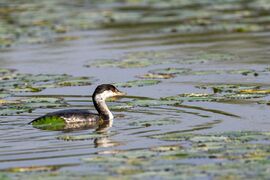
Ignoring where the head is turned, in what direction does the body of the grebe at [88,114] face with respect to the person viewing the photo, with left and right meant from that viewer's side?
facing to the right of the viewer

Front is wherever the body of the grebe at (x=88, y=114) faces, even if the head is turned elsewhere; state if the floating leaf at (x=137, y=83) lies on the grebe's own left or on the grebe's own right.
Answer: on the grebe's own left

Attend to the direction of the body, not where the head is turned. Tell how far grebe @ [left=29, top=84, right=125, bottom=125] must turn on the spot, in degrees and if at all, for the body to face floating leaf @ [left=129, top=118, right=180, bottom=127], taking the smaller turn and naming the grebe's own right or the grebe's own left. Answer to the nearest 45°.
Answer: approximately 45° to the grebe's own right

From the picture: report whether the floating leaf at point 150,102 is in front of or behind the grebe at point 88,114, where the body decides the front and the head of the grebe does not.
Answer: in front
